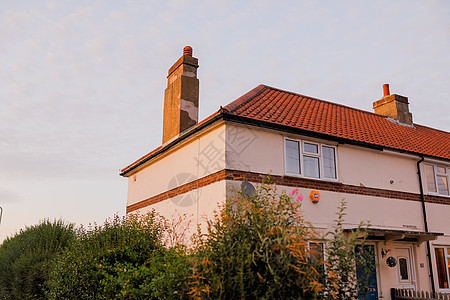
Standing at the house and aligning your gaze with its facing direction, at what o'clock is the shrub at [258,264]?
The shrub is roughly at 2 o'clock from the house.

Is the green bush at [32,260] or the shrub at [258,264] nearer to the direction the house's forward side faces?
the shrub

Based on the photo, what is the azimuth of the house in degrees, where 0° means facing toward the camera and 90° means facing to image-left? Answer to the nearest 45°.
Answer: approximately 315°

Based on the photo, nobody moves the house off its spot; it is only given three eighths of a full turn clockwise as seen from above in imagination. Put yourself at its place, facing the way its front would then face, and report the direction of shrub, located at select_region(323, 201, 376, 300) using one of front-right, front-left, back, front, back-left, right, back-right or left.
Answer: left

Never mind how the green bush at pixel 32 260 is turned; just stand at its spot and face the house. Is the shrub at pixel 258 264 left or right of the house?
right

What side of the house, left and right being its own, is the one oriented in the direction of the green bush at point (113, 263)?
right

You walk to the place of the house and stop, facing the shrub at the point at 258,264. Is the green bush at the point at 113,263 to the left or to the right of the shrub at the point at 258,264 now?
right

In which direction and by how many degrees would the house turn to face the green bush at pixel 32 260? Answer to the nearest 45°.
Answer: approximately 135° to its right
